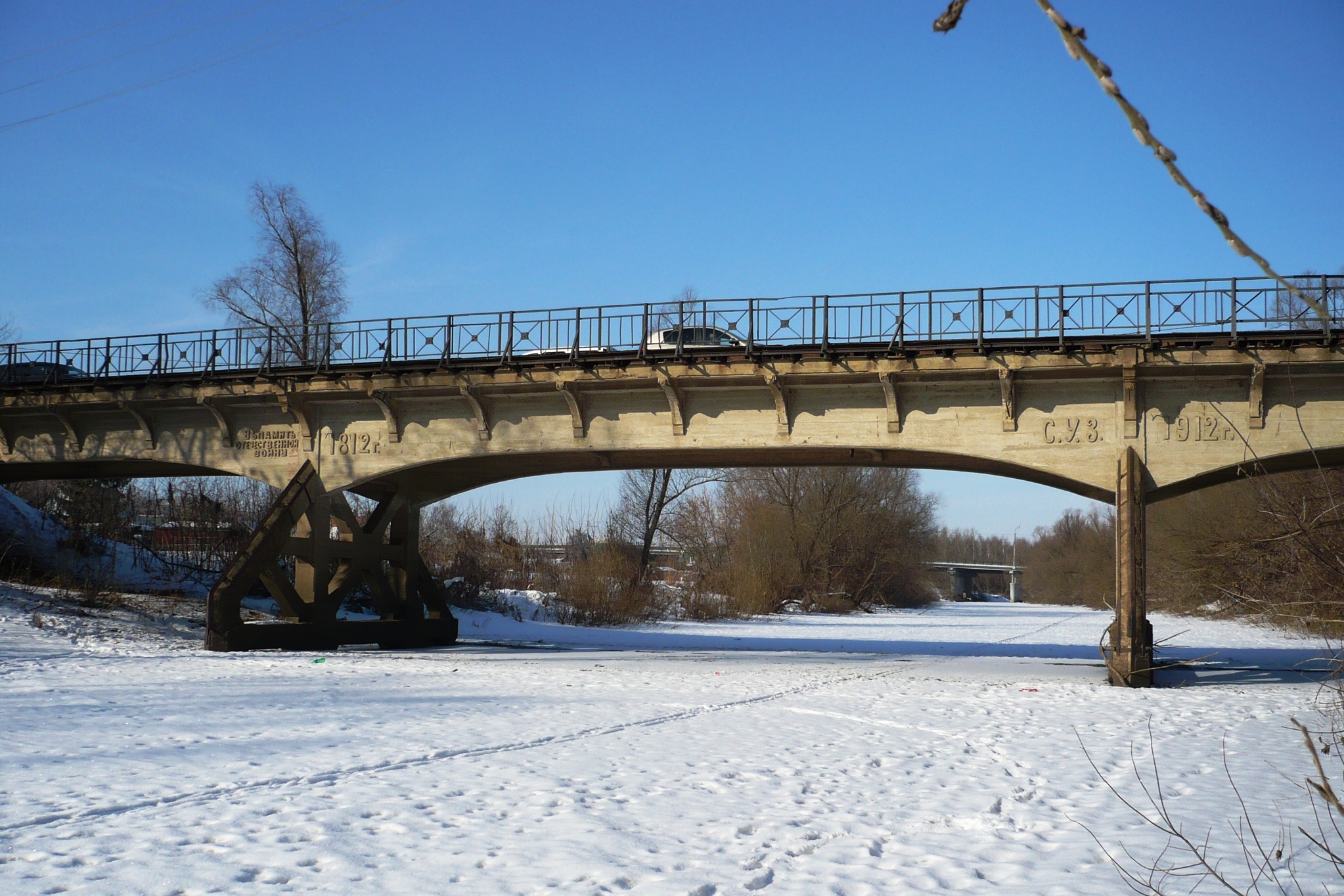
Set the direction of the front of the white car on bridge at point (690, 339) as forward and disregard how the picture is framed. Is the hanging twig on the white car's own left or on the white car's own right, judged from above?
on the white car's own right

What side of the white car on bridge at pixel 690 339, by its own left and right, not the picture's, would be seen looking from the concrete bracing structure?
back

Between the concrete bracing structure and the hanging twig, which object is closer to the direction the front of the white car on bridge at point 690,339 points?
the hanging twig
